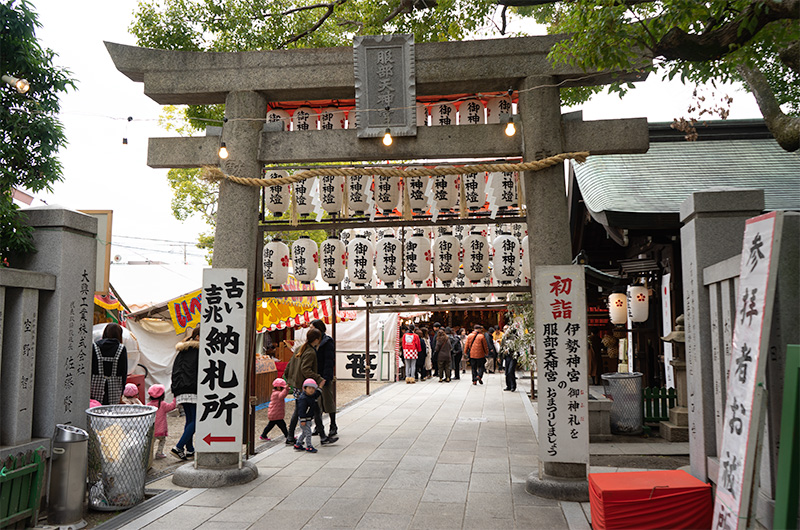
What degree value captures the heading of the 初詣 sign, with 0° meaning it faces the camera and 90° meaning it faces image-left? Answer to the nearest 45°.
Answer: approximately 0°

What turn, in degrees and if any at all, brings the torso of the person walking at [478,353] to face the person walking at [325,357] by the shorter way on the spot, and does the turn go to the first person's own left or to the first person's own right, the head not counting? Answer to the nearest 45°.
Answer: approximately 180°

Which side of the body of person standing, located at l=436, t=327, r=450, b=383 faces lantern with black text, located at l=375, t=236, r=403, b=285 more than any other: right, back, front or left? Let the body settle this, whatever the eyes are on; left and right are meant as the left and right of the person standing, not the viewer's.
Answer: back

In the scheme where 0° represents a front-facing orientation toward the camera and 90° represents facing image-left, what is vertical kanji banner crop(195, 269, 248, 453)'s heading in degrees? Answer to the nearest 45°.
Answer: approximately 0°

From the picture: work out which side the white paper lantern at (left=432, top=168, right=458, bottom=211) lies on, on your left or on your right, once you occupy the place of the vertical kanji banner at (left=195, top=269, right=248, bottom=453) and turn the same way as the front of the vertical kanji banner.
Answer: on your left

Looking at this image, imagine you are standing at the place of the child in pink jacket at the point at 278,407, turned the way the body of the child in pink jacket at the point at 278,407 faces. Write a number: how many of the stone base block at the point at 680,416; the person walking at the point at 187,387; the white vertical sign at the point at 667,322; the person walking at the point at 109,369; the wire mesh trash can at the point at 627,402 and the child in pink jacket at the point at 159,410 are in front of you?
3
